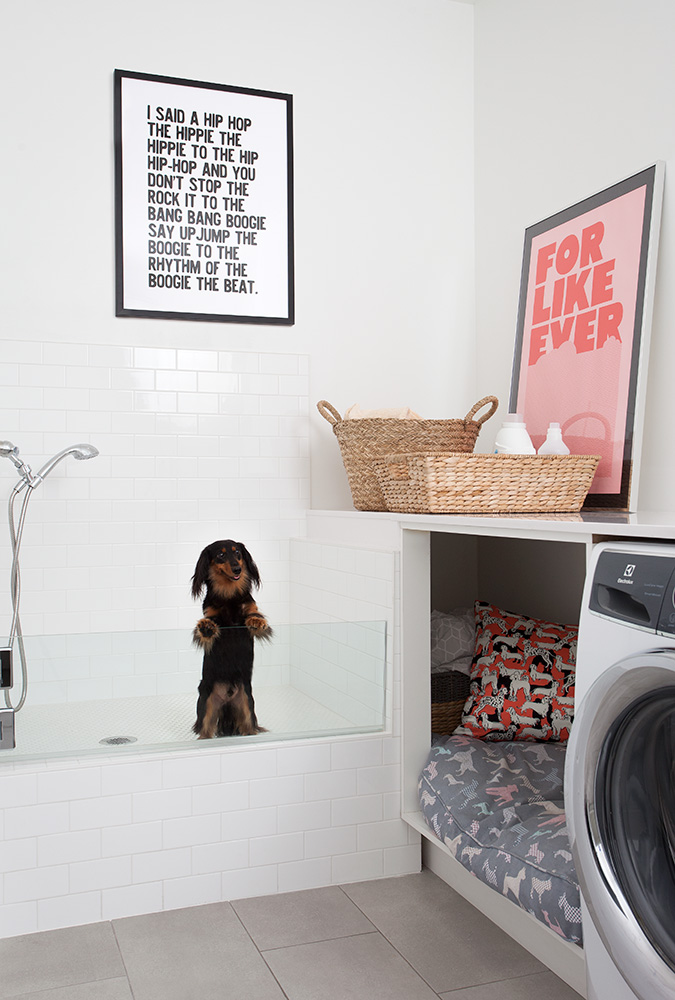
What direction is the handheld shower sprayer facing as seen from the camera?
to the viewer's right

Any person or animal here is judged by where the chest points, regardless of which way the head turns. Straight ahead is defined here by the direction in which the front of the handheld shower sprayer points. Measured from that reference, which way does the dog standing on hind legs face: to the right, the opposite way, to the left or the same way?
to the right

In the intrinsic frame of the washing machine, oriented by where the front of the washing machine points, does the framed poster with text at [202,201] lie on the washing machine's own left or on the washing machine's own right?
on the washing machine's own right

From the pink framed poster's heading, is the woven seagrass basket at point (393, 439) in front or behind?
in front

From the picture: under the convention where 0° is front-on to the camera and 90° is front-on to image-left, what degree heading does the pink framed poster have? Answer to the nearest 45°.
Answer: approximately 45°

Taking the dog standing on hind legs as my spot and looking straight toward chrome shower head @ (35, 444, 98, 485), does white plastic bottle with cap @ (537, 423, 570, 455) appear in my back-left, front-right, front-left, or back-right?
back-right

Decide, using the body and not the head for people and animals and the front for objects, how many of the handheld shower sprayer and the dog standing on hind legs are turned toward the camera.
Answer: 1

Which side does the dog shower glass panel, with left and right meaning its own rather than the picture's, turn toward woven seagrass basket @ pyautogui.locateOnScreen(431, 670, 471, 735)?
left

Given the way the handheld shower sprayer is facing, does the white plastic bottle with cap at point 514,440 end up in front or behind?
in front

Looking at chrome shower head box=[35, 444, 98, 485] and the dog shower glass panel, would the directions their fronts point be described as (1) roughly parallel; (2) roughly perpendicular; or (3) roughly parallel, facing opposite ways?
roughly perpendicular

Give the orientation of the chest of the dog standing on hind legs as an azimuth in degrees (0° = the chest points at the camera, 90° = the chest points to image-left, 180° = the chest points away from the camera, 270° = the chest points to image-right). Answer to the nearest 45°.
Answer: approximately 0°

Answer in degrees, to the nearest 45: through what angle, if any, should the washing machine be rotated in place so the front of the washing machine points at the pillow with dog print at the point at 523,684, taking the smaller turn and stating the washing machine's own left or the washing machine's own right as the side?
approximately 135° to the washing machine's own right

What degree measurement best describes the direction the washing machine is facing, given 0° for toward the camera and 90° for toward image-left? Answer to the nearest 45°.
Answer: approximately 45°
